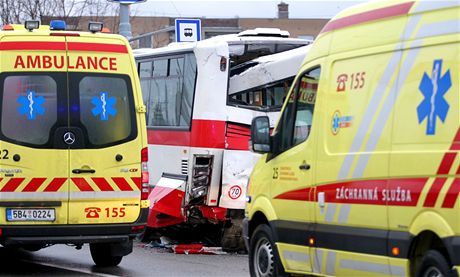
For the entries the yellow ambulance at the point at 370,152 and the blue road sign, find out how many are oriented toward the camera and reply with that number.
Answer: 1

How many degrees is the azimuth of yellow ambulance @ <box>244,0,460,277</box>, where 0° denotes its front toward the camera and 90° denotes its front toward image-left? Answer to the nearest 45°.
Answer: approximately 135°

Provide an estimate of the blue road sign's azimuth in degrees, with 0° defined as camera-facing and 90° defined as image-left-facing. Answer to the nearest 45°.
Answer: approximately 0°

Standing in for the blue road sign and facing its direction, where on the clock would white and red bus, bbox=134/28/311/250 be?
The white and red bus is roughly at 12 o'clock from the blue road sign.
